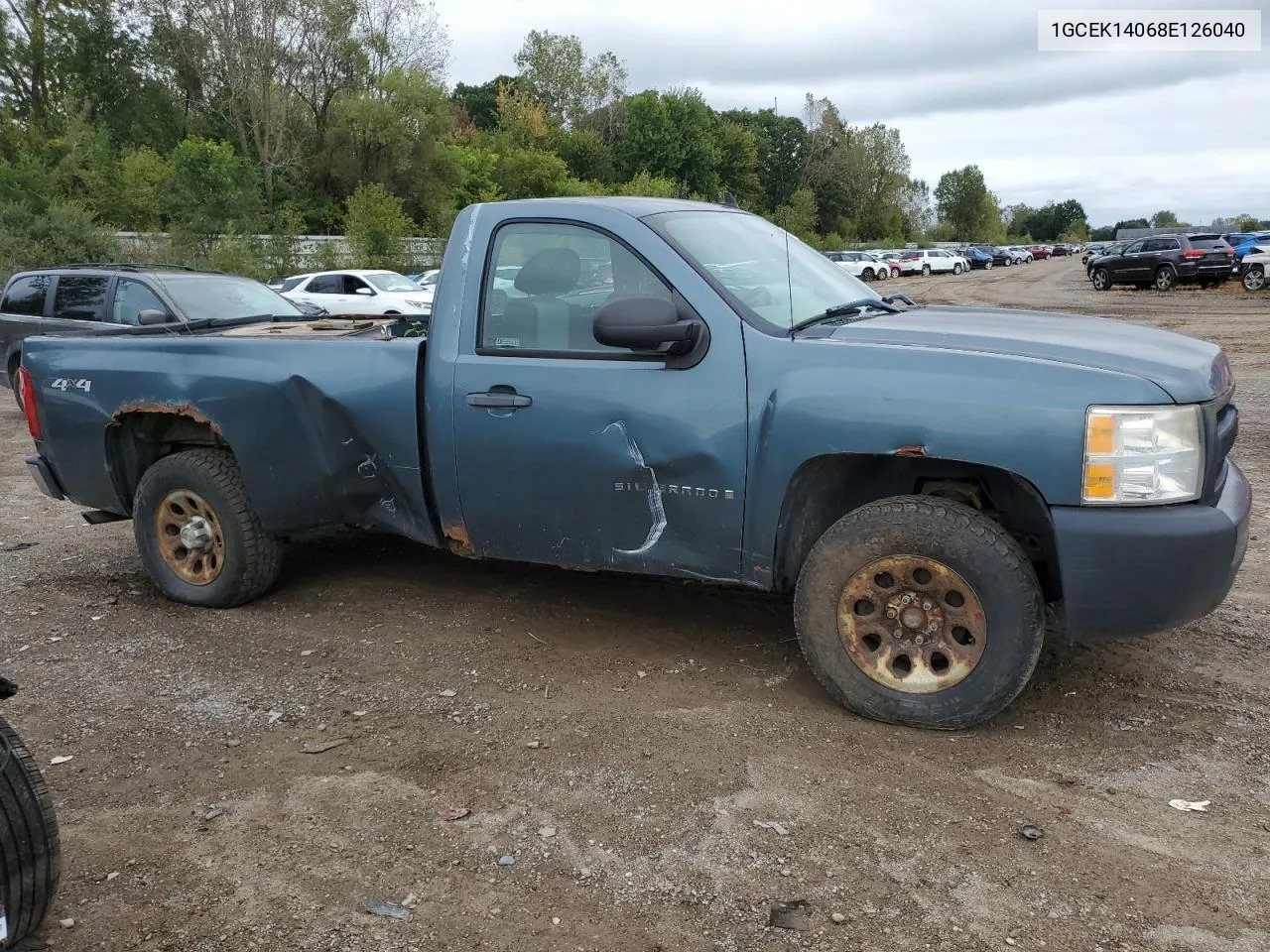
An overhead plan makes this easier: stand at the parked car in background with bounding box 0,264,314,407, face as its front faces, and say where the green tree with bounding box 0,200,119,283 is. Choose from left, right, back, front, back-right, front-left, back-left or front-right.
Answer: back-left

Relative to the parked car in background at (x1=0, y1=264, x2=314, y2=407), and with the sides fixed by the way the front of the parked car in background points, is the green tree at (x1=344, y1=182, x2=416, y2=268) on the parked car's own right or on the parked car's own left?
on the parked car's own left

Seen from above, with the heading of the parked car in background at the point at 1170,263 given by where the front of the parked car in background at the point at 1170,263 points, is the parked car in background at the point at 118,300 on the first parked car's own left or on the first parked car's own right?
on the first parked car's own left

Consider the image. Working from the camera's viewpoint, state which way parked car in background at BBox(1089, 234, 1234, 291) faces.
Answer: facing away from the viewer and to the left of the viewer

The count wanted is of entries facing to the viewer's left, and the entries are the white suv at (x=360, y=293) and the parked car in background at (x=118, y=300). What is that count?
0

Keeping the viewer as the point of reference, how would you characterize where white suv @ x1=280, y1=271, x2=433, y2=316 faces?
facing the viewer and to the right of the viewer

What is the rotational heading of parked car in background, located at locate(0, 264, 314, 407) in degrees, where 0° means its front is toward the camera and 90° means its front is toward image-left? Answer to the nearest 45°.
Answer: approximately 315°

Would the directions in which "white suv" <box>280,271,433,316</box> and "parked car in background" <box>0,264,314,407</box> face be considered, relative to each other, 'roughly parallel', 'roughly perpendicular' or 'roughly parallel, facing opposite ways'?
roughly parallel

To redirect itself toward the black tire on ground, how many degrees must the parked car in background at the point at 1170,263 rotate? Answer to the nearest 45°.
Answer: approximately 135° to its left
